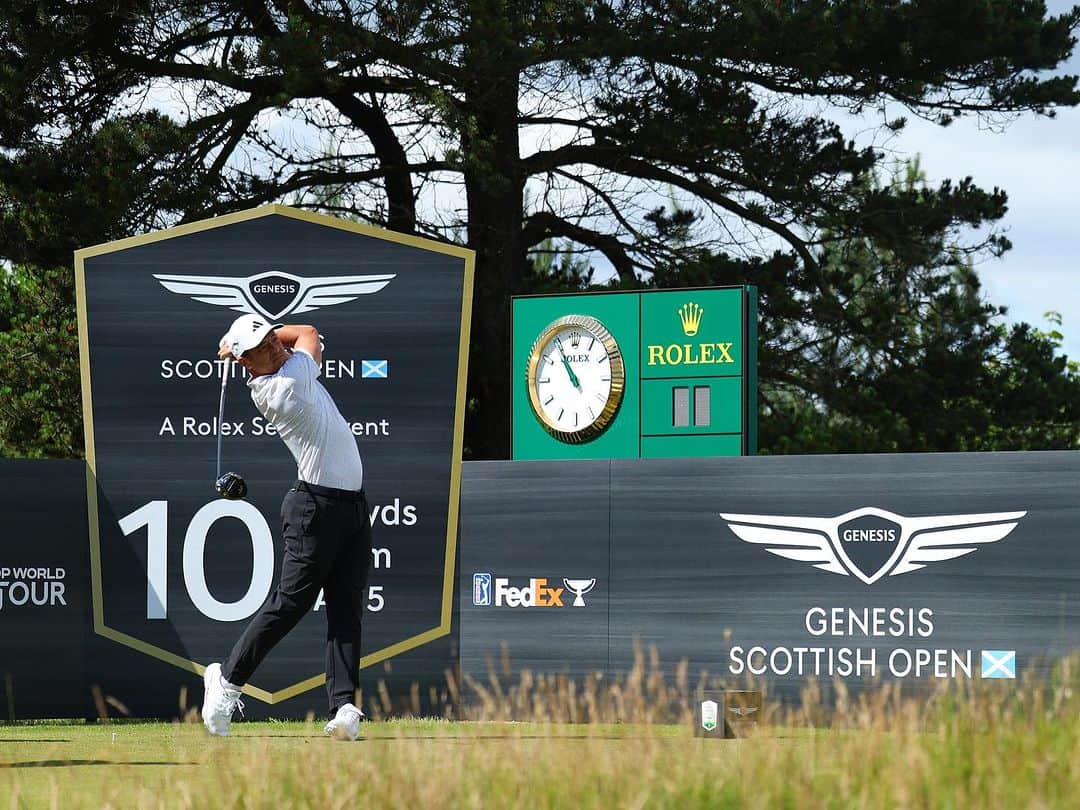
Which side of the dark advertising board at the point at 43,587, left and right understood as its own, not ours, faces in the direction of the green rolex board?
left

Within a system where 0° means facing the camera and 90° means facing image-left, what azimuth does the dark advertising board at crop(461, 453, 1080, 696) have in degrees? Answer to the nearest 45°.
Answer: approximately 0°

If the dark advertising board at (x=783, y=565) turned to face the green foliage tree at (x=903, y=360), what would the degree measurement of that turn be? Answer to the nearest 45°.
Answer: approximately 180°

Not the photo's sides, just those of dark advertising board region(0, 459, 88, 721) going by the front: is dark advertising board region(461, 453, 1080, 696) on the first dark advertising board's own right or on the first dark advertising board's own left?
on the first dark advertising board's own left

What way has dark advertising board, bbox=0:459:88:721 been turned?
toward the camera

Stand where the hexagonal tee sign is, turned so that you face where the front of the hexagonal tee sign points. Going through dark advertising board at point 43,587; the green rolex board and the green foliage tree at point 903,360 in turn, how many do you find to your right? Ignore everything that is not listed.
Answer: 1

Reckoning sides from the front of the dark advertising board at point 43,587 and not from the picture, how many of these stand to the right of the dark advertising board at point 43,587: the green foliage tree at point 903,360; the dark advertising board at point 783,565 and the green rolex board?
0

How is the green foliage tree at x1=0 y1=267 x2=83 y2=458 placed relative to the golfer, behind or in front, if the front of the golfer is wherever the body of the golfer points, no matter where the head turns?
behind

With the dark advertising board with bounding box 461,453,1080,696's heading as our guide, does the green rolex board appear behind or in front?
behind

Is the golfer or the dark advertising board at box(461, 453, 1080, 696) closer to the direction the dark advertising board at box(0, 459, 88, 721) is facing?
the golfer

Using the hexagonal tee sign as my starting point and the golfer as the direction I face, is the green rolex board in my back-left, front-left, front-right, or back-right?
back-left

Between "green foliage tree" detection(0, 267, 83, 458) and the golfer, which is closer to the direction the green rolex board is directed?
the golfer

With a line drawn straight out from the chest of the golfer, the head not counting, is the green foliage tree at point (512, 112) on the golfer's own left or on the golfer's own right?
on the golfer's own left

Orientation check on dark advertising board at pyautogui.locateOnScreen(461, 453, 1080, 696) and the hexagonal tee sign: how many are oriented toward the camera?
2

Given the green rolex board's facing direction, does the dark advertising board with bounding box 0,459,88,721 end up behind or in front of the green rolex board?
in front

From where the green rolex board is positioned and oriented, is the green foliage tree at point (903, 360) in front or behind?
behind
